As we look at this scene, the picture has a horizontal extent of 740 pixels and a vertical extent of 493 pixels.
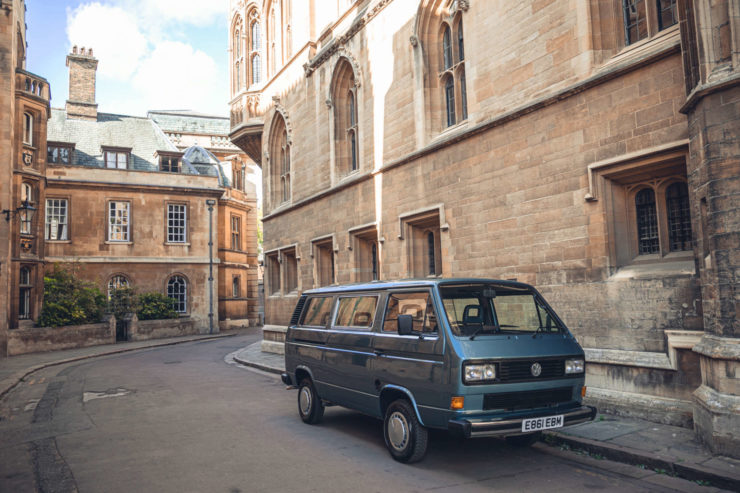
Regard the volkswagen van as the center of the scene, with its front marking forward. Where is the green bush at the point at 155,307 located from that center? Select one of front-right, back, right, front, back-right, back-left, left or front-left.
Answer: back

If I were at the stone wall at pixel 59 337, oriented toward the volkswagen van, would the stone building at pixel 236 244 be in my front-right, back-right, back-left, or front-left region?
back-left

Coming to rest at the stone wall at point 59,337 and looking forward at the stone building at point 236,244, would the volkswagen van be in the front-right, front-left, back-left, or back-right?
back-right

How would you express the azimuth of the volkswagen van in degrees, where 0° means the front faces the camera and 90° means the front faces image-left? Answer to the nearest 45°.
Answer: approximately 315°

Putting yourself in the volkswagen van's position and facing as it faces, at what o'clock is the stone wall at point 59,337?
The stone wall is roughly at 6 o'clock from the volkswagen van.

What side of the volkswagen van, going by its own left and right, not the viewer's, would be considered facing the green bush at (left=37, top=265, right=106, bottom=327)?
back

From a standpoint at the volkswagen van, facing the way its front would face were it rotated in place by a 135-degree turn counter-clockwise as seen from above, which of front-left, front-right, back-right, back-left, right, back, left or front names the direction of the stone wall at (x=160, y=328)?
front-left

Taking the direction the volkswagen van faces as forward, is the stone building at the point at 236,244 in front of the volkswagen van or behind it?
behind
